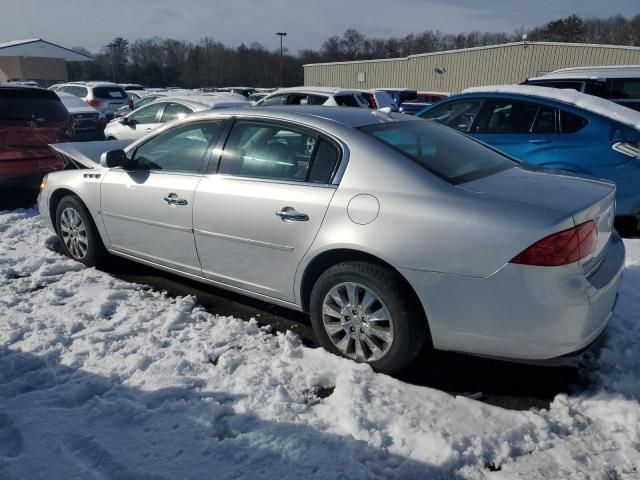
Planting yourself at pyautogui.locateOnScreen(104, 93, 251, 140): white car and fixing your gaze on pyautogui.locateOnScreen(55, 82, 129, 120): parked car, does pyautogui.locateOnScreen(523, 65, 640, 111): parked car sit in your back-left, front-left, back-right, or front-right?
back-right

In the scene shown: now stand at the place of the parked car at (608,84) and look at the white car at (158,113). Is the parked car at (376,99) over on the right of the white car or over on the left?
right

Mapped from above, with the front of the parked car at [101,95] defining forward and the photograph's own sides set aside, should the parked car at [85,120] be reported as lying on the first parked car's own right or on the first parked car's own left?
on the first parked car's own left

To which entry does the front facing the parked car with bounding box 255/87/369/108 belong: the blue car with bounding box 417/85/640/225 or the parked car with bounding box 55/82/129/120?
the blue car

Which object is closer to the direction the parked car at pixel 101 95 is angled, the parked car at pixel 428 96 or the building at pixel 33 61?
the building

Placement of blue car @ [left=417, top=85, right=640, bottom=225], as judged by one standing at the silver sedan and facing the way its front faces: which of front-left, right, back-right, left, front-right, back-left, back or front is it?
right

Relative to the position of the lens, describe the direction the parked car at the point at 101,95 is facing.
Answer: facing away from the viewer and to the left of the viewer

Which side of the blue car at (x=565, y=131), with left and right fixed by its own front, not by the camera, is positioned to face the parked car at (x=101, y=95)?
front

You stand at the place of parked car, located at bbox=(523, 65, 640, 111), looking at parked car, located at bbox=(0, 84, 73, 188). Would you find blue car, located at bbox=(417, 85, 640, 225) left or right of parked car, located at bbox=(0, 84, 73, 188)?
left

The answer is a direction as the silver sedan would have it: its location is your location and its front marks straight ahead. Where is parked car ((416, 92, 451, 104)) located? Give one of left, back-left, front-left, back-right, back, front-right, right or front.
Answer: front-right

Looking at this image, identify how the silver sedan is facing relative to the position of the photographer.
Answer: facing away from the viewer and to the left of the viewer

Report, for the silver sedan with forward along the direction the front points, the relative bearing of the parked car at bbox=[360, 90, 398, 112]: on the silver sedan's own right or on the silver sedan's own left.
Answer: on the silver sedan's own right

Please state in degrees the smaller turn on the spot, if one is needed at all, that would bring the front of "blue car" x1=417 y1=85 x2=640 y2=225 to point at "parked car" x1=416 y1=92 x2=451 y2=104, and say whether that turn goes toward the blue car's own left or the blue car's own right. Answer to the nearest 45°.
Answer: approximately 45° to the blue car's own right

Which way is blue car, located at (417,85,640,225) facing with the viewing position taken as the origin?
facing away from the viewer and to the left of the viewer

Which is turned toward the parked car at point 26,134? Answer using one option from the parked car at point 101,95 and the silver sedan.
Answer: the silver sedan

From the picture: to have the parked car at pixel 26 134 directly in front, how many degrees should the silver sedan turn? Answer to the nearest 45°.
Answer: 0° — it already faces it
